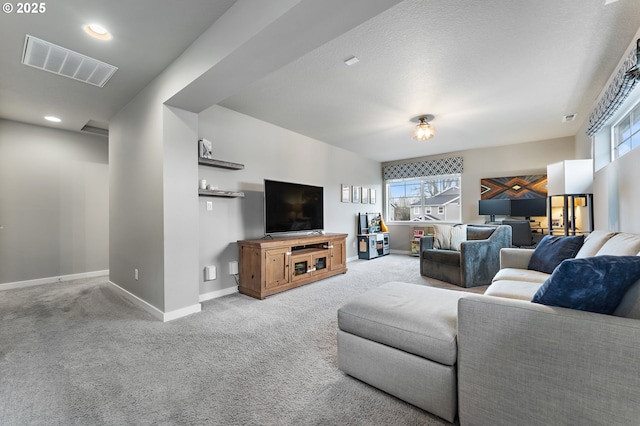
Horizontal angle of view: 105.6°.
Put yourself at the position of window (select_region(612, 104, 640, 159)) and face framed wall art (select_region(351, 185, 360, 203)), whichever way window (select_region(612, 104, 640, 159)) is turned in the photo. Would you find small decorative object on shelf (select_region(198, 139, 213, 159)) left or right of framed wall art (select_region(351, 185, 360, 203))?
left

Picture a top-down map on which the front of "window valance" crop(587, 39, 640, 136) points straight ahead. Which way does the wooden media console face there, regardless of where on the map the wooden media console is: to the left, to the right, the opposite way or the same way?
the opposite way

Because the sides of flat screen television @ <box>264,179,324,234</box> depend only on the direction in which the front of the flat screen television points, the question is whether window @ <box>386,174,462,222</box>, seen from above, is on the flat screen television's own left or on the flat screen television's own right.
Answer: on the flat screen television's own left

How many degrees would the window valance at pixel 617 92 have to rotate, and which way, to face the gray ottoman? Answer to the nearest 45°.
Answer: approximately 90° to its left

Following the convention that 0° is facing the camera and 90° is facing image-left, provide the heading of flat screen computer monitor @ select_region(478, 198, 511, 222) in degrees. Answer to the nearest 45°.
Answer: approximately 0°

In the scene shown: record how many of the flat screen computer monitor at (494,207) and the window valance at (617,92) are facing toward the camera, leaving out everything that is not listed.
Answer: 1

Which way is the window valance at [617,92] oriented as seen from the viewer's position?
to the viewer's left

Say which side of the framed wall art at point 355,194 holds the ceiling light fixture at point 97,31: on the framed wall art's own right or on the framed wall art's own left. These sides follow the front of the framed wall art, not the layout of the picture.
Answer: on the framed wall art's own right

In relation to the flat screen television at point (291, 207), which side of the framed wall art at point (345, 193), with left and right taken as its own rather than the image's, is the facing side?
right

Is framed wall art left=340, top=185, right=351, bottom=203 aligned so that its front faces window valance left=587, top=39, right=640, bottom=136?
yes

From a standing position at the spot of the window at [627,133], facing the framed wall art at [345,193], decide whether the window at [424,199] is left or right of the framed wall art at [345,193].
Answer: right

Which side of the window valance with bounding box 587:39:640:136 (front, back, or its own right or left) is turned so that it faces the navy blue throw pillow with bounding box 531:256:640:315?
left

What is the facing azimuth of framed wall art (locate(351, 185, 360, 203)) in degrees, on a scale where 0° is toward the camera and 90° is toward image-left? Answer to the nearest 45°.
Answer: approximately 315°
